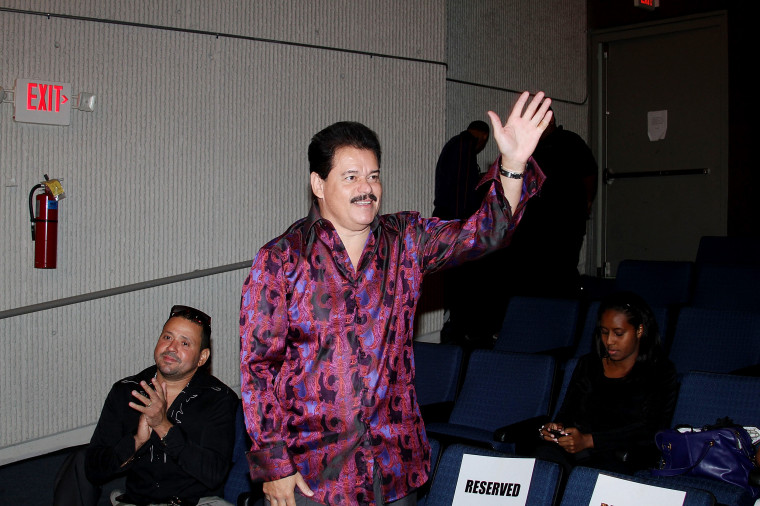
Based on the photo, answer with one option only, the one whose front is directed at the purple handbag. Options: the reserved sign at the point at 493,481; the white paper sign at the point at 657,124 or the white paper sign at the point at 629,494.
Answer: the white paper sign at the point at 657,124

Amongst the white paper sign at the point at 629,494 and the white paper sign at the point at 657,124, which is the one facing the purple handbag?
the white paper sign at the point at 657,124

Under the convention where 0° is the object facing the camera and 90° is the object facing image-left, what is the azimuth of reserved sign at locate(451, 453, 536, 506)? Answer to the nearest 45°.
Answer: approximately 0°

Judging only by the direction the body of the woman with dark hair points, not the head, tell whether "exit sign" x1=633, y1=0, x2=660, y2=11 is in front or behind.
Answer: behind
